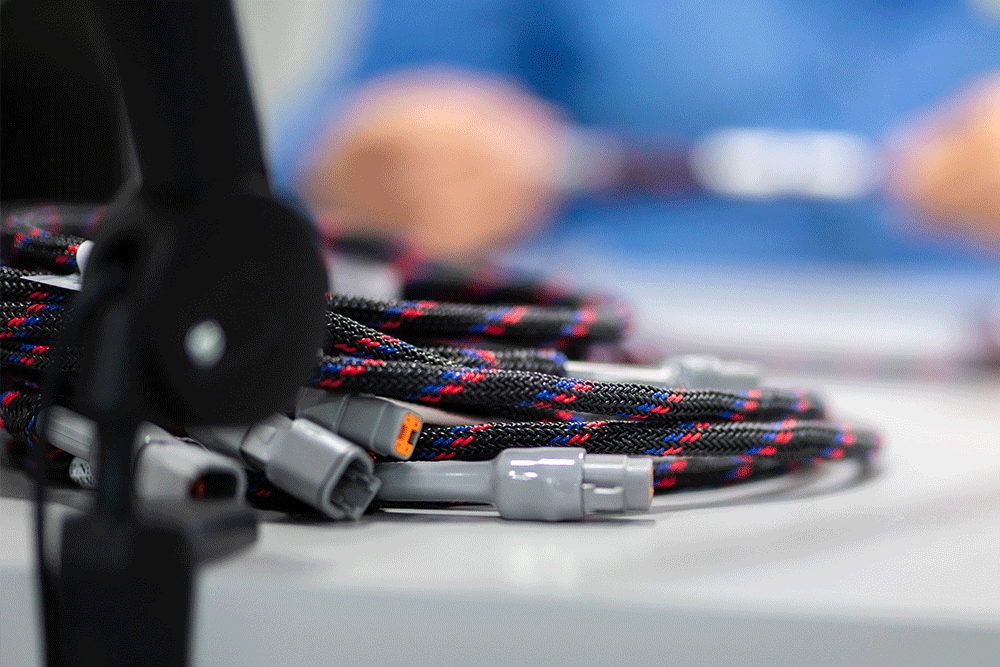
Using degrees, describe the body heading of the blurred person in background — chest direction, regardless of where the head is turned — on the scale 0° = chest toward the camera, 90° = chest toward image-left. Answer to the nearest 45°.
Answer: approximately 0°

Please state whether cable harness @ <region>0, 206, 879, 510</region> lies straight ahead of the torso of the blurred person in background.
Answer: yes
